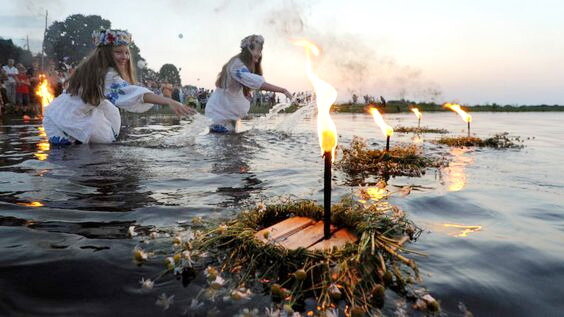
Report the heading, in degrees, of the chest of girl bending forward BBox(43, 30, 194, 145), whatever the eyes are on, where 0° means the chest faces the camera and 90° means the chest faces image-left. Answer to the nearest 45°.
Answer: approximately 270°

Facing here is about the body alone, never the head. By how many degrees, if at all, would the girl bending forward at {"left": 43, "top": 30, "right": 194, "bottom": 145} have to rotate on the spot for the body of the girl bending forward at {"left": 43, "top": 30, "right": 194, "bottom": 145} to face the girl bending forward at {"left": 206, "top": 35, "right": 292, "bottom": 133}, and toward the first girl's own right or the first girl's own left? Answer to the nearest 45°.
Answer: approximately 45° to the first girl's own left

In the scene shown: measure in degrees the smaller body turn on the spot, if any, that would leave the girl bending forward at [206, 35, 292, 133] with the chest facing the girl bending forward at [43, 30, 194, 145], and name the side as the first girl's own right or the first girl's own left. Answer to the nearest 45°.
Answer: approximately 135° to the first girl's own right

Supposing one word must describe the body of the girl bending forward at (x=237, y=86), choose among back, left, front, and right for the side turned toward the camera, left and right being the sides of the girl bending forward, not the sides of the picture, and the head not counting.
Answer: right

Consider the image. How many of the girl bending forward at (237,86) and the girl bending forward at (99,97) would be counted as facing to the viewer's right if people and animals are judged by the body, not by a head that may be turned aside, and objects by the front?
2
